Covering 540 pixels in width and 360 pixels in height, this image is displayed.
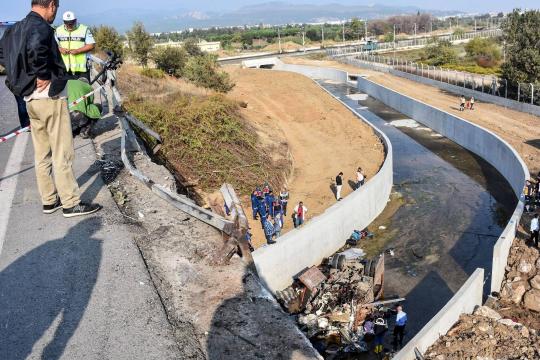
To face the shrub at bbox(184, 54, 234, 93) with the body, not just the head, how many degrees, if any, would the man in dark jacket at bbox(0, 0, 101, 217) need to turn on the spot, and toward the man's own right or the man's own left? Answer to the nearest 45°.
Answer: approximately 45° to the man's own left

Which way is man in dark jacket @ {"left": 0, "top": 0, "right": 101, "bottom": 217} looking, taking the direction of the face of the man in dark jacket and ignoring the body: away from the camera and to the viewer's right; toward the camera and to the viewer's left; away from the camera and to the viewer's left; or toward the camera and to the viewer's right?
away from the camera and to the viewer's right

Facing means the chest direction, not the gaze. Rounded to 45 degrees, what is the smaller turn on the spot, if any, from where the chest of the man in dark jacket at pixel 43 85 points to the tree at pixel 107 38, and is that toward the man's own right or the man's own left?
approximately 45° to the man's own left

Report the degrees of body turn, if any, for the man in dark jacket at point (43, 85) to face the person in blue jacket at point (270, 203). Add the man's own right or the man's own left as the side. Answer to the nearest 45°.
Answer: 0° — they already face them

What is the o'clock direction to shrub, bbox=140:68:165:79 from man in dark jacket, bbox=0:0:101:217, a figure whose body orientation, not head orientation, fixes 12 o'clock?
The shrub is roughly at 11 o'clock from the man in dark jacket.

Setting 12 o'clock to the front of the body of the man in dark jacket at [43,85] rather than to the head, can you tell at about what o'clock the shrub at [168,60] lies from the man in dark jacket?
The shrub is roughly at 11 o'clock from the man in dark jacket.

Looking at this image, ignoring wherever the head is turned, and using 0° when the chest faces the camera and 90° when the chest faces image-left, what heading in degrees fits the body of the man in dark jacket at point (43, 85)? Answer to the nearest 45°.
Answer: approximately 225°
